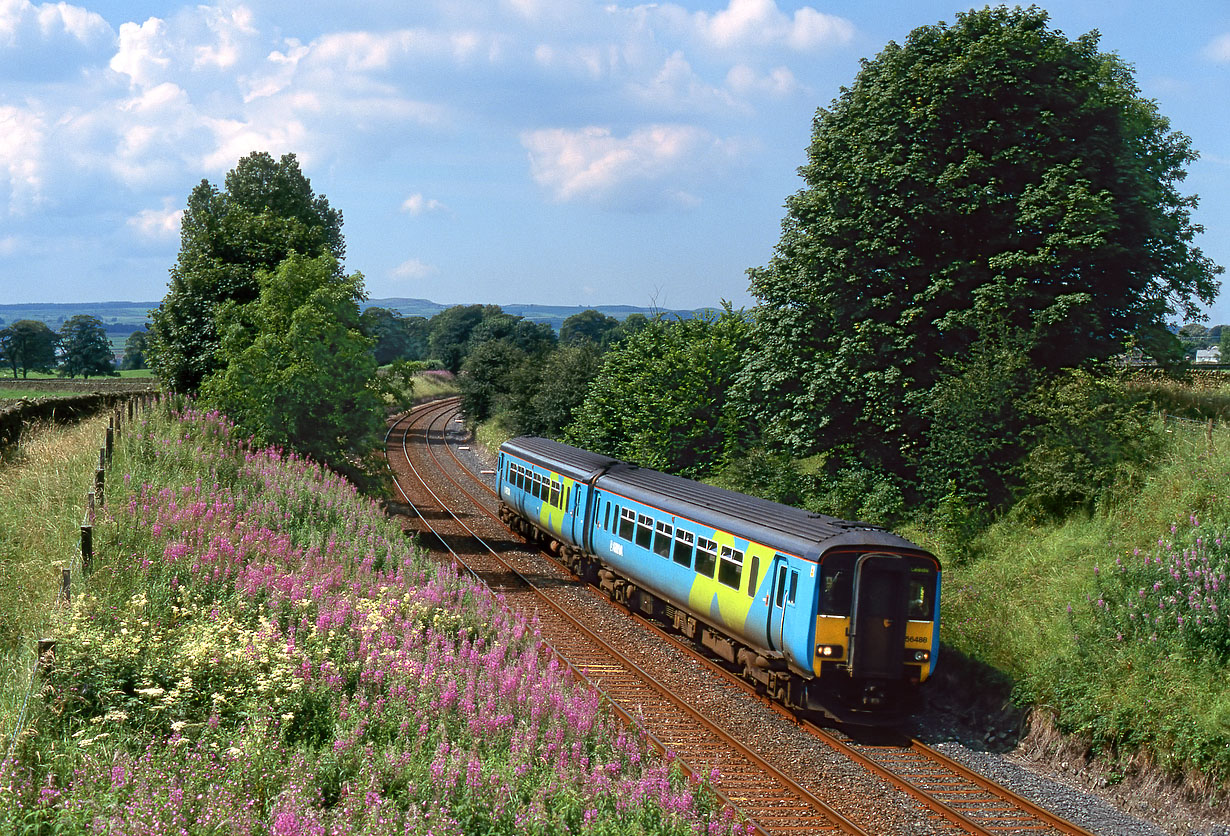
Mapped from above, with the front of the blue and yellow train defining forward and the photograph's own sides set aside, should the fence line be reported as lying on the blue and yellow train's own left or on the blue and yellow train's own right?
on the blue and yellow train's own right

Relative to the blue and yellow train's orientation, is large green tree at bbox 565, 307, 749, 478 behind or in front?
behind

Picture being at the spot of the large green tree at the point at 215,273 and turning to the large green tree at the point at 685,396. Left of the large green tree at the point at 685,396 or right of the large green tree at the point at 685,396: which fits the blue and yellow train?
right

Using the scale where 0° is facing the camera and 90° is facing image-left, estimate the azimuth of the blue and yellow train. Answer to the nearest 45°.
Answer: approximately 315°

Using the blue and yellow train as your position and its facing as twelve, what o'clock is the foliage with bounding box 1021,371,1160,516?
The foliage is roughly at 9 o'clock from the blue and yellow train.

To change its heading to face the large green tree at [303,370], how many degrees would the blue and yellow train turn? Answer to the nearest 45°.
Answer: approximately 180°

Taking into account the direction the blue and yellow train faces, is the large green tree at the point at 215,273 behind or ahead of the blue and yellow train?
behind
